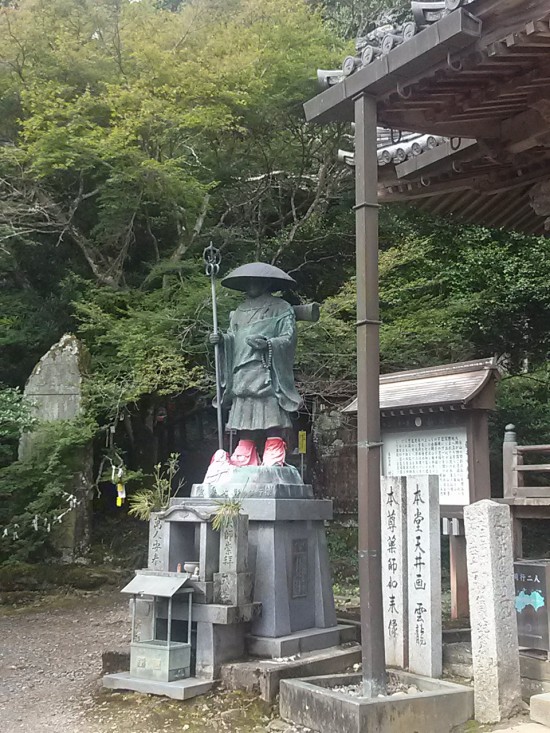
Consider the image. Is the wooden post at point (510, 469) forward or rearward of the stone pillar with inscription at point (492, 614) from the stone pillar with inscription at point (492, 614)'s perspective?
rearward

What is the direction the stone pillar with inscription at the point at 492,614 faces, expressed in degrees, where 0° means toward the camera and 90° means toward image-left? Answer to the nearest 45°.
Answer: approximately 45°

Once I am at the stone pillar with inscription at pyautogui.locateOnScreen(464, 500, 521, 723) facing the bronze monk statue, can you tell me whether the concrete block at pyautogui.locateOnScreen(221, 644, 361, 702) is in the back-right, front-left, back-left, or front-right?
front-left

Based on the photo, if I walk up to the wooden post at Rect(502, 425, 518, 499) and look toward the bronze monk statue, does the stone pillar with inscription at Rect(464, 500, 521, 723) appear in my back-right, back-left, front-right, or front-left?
front-left

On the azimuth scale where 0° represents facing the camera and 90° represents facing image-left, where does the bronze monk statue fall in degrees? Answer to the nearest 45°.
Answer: approximately 45°

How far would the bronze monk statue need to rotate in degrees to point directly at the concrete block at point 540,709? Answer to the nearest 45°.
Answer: approximately 90° to its left

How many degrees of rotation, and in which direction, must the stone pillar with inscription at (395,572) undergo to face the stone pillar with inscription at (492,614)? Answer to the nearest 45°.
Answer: approximately 45° to its left

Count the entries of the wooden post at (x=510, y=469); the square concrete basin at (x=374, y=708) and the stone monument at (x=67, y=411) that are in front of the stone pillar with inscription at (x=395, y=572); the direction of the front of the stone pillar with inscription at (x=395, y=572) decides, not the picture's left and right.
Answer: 1

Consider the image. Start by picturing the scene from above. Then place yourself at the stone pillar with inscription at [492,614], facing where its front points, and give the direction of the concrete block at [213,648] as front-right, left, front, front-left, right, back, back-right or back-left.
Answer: front-right

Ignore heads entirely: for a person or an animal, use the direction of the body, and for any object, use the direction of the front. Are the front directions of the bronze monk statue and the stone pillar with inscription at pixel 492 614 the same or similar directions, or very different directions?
same or similar directions

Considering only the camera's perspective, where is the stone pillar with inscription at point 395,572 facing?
facing the viewer

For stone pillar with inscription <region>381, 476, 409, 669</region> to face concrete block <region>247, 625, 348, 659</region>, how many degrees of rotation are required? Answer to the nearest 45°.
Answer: approximately 90° to its right

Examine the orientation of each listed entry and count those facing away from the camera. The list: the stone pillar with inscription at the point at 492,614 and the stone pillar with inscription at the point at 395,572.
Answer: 0
